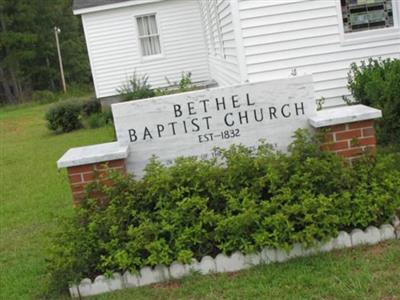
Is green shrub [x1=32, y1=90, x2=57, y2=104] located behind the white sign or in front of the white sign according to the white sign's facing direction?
behind

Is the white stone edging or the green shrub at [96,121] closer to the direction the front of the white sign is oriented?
the white stone edging

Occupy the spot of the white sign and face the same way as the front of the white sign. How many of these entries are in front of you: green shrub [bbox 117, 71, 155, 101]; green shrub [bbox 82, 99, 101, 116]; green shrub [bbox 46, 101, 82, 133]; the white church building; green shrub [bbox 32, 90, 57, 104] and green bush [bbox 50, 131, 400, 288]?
1

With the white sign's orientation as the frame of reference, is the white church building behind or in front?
behind

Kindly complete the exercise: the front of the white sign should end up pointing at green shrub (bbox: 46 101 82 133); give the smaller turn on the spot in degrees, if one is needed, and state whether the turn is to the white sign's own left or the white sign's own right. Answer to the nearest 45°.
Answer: approximately 180°

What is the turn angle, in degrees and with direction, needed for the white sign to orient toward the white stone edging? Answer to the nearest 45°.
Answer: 0° — it already faces it

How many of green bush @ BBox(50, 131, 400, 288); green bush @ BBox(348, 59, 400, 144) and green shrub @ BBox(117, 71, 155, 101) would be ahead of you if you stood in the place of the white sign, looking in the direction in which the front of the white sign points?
1

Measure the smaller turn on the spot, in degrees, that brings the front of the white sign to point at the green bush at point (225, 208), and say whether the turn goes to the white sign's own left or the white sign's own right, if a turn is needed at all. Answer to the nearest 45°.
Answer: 0° — it already faces it

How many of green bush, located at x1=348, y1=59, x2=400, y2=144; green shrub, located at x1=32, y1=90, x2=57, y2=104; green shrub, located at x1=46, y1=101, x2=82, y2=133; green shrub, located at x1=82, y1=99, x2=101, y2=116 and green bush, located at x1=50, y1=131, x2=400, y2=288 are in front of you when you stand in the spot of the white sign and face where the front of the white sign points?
1

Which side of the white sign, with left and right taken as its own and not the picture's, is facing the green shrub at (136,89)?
back

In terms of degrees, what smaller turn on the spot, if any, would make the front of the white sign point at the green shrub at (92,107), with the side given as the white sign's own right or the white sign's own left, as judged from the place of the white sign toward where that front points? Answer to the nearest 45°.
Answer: approximately 180°

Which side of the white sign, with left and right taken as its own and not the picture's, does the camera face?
front

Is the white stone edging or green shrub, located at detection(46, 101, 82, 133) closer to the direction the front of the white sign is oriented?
the white stone edging
